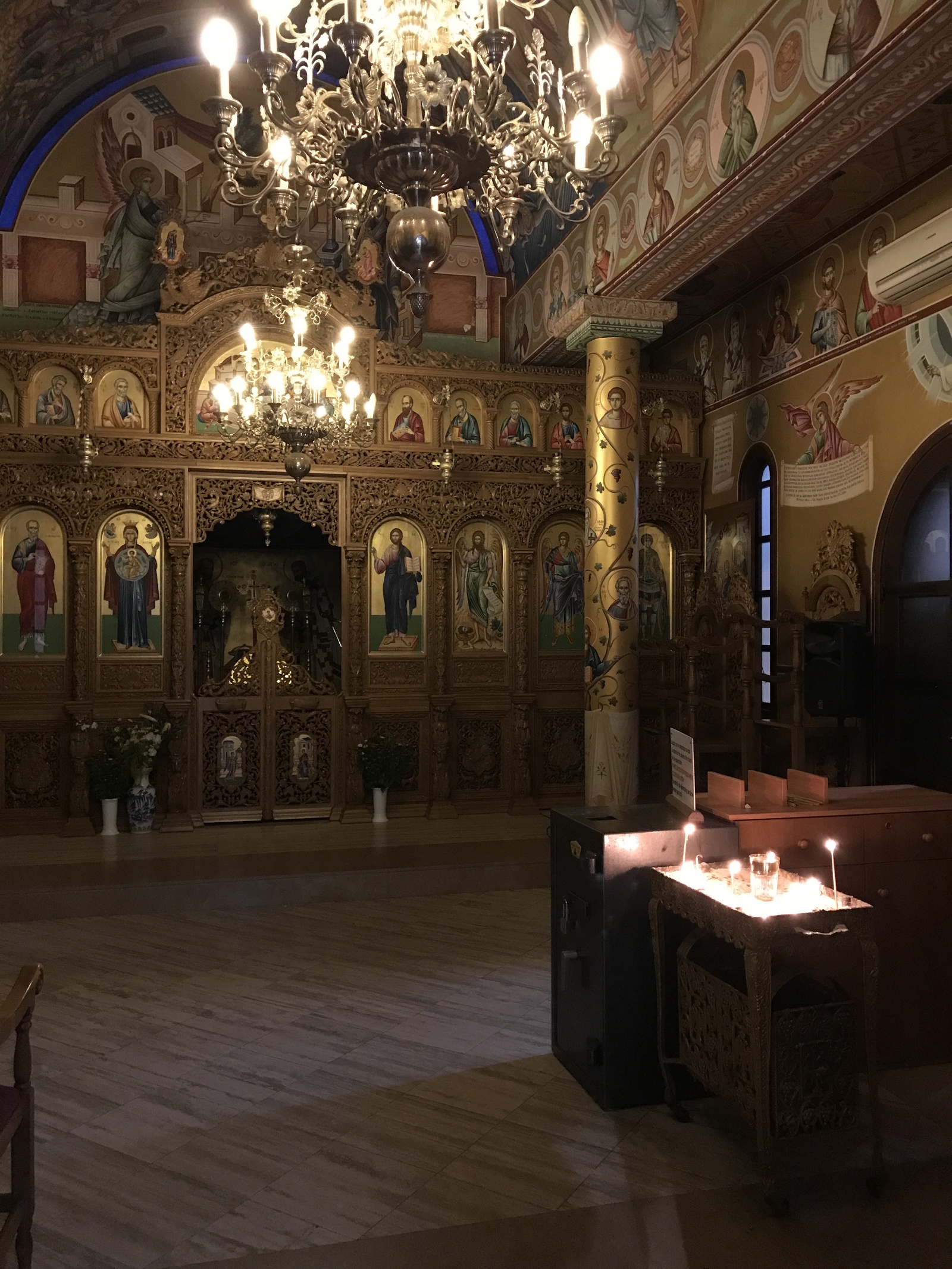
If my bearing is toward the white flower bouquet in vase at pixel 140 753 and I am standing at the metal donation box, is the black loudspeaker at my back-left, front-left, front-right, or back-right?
front-right

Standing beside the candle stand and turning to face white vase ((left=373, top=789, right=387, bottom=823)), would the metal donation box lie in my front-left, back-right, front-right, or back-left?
front-left

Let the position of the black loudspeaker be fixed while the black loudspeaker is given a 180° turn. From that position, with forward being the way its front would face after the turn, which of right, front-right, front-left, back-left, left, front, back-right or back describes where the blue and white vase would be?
back-left

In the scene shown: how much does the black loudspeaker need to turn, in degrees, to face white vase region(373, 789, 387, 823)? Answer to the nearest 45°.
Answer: approximately 45° to its right

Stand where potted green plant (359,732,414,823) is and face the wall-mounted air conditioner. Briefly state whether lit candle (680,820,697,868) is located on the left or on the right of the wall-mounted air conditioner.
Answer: right

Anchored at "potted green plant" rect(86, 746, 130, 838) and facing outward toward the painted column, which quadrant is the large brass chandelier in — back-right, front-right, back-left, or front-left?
front-right

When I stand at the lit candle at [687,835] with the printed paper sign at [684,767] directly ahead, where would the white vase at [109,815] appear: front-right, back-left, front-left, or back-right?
front-left

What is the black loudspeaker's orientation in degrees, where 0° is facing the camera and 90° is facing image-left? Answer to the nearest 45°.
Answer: approximately 45°
